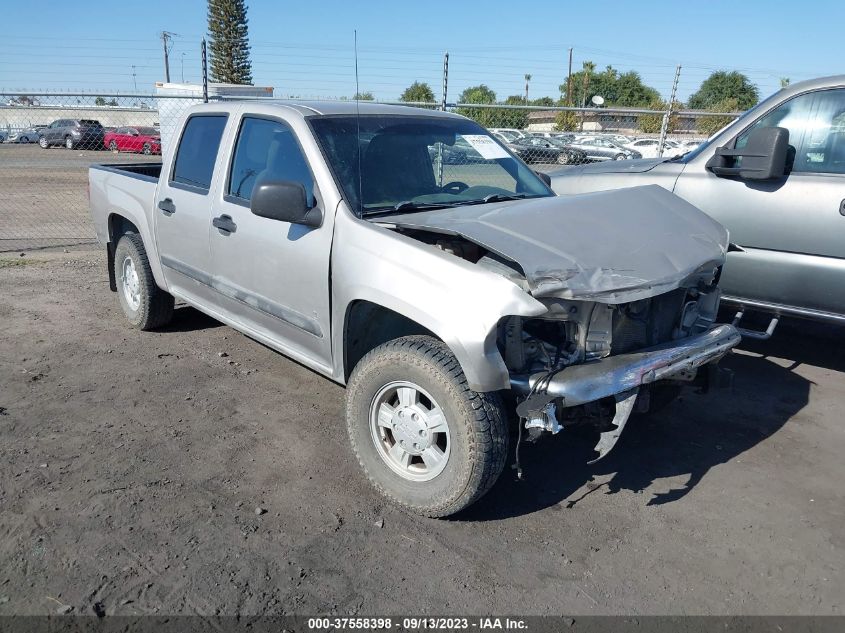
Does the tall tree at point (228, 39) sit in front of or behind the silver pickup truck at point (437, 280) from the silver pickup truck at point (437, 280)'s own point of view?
behind

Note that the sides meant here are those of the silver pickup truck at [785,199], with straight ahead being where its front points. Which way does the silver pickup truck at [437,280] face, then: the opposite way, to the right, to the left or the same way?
the opposite way

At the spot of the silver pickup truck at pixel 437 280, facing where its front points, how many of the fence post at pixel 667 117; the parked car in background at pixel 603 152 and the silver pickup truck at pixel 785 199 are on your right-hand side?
0

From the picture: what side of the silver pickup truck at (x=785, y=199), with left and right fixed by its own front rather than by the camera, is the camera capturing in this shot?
left

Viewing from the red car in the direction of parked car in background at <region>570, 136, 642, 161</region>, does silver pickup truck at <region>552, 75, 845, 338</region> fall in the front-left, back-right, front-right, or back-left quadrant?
front-right

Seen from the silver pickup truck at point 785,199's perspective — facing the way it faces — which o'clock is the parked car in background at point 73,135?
The parked car in background is roughly at 1 o'clock from the silver pickup truck.

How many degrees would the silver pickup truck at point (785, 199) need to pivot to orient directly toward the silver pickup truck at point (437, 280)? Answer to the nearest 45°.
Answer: approximately 45° to its left
